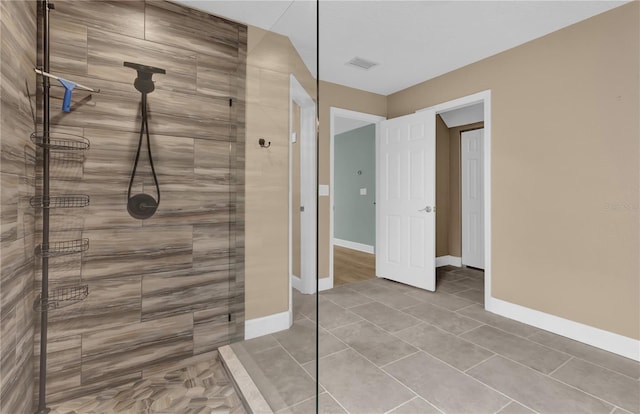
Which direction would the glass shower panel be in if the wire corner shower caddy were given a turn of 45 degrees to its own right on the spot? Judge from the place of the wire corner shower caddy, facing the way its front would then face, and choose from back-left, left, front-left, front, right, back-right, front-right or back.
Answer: front-left

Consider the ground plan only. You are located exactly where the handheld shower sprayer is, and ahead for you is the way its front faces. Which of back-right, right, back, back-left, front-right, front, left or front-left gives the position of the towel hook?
front-left

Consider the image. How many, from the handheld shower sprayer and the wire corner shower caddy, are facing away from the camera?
0

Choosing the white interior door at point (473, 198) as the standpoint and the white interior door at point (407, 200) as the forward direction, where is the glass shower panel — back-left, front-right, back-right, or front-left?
front-left

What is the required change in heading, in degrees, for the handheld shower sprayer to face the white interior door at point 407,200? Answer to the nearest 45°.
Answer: approximately 90° to its left

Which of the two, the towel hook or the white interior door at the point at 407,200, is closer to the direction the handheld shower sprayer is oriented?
the towel hook

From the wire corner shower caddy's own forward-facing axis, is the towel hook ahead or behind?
ahead

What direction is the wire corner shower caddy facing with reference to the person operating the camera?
facing the viewer and to the right of the viewer

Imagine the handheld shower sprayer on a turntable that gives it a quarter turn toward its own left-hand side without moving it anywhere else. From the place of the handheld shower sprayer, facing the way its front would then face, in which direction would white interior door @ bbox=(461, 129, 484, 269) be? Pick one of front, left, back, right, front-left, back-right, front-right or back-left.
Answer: front

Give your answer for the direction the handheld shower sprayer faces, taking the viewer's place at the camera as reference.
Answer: facing the viewer
